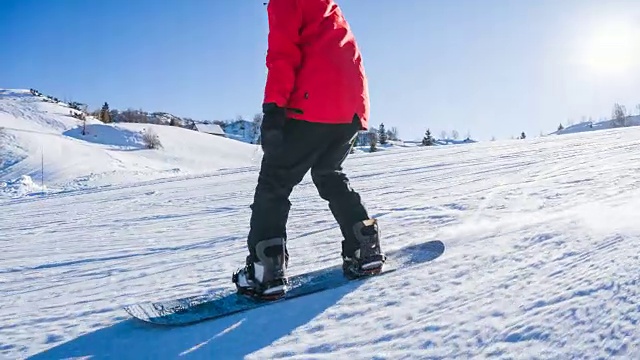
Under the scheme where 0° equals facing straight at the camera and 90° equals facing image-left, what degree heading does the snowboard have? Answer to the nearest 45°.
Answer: approximately 45°

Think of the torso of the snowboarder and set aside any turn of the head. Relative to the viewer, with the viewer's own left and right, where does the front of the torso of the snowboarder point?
facing away from the viewer and to the left of the viewer
